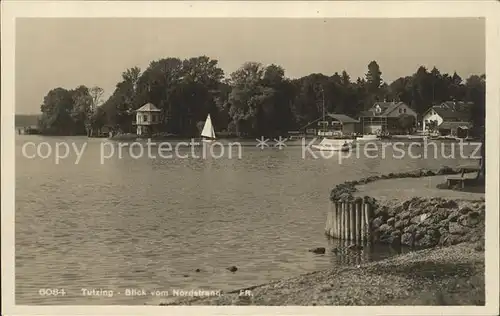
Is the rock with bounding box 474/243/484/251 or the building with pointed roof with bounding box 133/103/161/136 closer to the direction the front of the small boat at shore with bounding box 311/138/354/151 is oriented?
the building with pointed roof

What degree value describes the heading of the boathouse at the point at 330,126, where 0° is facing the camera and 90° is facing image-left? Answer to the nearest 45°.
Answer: approximately 45°

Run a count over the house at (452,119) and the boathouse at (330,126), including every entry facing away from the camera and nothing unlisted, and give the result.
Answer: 0

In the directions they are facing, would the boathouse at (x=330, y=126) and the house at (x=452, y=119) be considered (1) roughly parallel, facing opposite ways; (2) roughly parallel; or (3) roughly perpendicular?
roughly parallel

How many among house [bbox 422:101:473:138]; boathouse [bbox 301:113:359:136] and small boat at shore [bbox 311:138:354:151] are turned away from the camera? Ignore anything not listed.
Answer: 0

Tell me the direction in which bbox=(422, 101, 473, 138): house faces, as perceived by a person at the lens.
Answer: facing the viewer and to the left of the viewer

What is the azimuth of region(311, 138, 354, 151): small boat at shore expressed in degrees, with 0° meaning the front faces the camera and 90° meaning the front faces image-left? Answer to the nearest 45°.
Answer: approximately 90°
